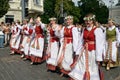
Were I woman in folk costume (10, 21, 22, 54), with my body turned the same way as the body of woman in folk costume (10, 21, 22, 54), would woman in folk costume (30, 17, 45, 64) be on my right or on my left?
on my left

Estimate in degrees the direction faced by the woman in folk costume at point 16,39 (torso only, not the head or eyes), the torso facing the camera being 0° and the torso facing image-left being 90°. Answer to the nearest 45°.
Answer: approximately 45°

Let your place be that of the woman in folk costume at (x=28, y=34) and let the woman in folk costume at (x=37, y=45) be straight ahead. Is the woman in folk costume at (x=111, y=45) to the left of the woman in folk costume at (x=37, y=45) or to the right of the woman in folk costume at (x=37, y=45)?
left

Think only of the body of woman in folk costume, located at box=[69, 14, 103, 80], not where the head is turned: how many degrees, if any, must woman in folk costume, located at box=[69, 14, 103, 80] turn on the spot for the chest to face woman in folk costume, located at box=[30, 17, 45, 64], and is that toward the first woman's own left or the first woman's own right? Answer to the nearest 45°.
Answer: approximately 90° to the first woman's own right
